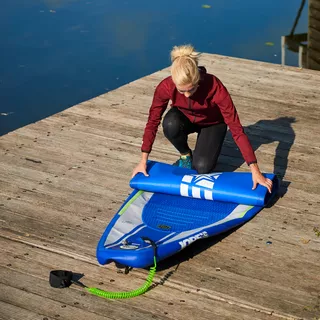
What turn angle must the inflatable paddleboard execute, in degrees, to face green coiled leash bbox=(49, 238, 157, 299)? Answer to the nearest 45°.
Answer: approximately 180°

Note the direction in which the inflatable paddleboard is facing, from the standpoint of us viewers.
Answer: facing away from the viewer and to the right of the viewer
